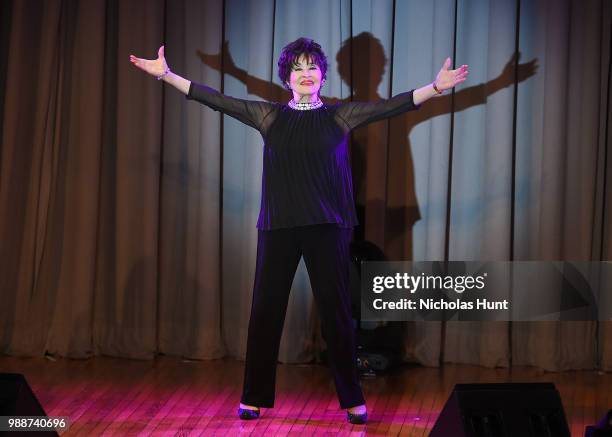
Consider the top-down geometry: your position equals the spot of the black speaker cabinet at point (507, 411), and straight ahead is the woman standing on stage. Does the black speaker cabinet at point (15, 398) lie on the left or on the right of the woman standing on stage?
left

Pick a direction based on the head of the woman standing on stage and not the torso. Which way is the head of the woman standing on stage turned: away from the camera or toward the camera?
toward the camera

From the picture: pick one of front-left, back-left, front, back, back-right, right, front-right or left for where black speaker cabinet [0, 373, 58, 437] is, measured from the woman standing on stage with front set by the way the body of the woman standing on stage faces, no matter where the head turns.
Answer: front-right

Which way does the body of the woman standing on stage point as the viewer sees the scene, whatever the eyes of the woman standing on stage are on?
toward the camera

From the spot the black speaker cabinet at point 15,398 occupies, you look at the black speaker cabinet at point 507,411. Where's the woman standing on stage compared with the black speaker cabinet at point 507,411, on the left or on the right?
left

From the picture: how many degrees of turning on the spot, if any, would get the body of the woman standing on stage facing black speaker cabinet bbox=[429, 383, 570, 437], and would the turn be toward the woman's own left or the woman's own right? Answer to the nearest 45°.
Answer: approximately 45° to the woman's own left
